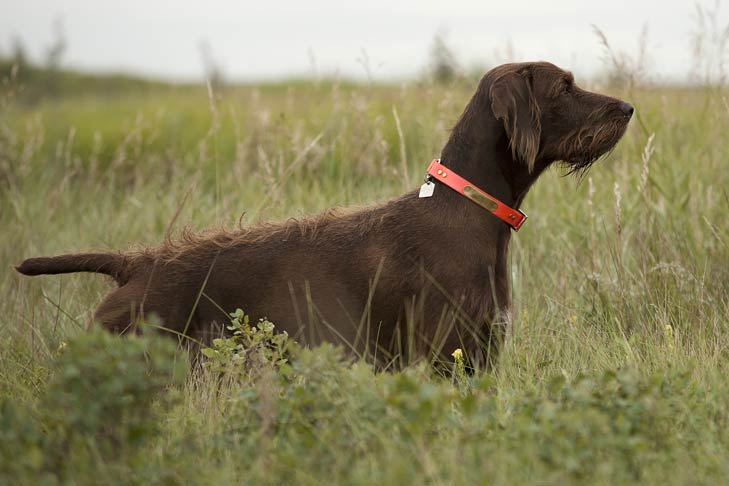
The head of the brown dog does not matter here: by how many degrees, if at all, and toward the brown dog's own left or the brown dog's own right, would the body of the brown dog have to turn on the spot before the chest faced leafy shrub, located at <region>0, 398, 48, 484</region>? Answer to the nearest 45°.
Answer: approximately 135° to the brown dog's own right

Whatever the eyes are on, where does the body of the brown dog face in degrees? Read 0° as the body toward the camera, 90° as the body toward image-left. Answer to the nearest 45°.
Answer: approximately 270°

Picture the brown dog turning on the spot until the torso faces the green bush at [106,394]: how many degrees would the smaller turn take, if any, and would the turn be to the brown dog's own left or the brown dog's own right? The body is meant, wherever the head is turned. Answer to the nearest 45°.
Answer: approximately 135° to the brown dog's own right
